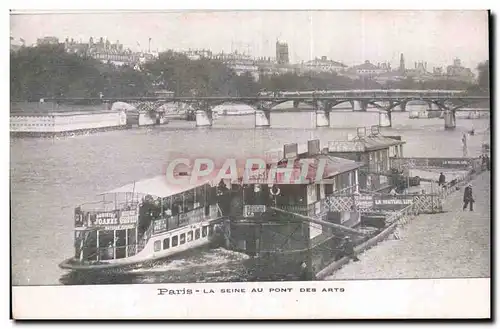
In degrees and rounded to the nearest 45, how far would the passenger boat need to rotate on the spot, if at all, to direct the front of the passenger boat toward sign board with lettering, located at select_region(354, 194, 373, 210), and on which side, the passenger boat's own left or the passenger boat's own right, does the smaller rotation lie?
approximately 135° to the passenger boat's own left

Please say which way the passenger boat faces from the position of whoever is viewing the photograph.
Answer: facing the viewer and to the left of the viewer
